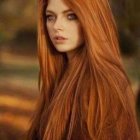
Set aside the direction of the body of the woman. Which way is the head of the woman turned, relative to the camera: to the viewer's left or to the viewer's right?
to the viewer's left

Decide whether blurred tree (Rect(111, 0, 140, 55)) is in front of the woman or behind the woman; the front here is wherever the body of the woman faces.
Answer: behind
